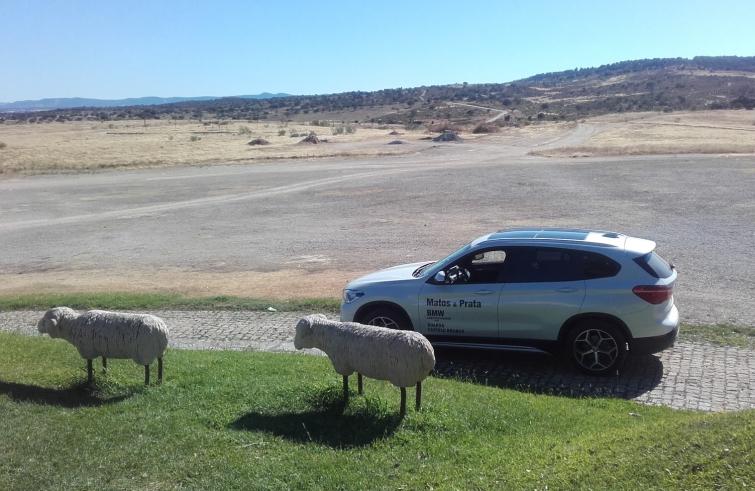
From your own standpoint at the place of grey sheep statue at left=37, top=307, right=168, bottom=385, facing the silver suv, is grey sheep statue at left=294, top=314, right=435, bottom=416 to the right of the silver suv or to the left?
right

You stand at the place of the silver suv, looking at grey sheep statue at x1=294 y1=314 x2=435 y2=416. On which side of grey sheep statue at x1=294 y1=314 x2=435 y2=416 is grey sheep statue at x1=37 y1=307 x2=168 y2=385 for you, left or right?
right

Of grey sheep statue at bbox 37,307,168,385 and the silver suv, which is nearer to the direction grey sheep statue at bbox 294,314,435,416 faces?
the grey sheep statue

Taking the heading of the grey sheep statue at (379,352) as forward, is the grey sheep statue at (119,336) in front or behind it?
in front

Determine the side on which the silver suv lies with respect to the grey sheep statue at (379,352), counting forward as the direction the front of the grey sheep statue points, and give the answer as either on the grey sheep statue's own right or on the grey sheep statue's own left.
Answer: on the grey sheep statue's own right

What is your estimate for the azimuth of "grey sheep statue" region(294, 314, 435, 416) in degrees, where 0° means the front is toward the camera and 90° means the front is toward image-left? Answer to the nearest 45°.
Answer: approximately 135°
